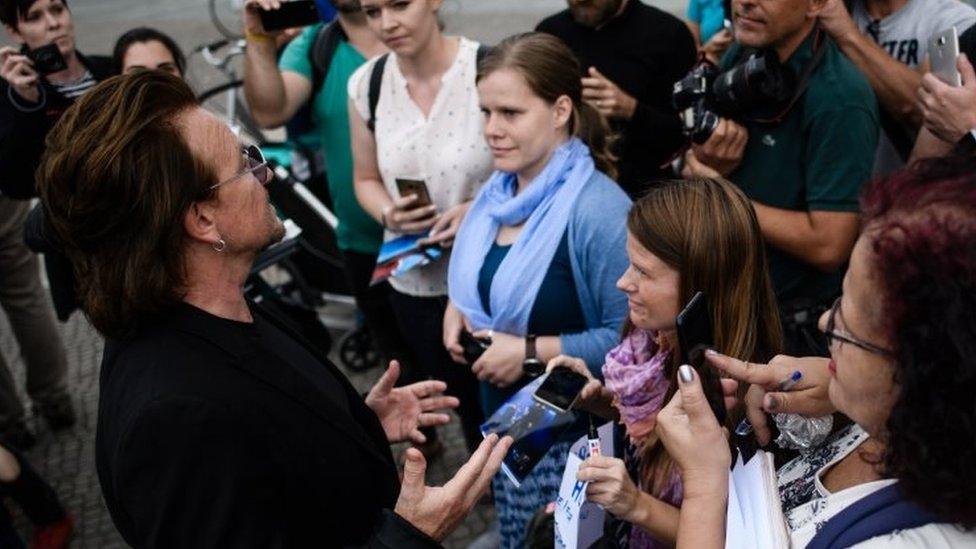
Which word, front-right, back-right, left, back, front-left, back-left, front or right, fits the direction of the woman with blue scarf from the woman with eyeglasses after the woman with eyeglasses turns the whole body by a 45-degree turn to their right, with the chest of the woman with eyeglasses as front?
front

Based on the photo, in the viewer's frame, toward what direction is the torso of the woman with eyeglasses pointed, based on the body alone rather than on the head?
to the viewer's left

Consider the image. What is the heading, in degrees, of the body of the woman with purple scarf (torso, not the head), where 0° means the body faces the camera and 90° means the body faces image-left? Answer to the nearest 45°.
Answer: approximately 90°

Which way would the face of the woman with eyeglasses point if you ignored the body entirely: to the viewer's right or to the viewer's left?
to the viewer's left

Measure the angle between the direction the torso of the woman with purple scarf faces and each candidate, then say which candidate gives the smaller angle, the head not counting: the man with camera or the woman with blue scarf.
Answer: the woman with blue scarf

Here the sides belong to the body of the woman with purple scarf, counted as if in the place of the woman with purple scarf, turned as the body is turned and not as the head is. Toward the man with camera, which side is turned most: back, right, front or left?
right

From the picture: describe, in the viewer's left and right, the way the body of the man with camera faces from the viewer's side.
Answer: facing the viewer and to the left of the viewer

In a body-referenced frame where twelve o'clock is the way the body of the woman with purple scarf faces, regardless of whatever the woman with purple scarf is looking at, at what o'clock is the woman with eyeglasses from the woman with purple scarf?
The woman with eyeglasses is roughly at 8 o'clock from the woman with purple scarf.

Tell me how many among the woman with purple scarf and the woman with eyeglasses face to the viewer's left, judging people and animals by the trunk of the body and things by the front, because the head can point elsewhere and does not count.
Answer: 2

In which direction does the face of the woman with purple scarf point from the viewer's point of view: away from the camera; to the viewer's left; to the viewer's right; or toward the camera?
to the viewer's left

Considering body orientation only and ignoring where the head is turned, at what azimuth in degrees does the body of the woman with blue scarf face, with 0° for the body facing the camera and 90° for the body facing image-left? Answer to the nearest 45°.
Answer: approximately 45°
